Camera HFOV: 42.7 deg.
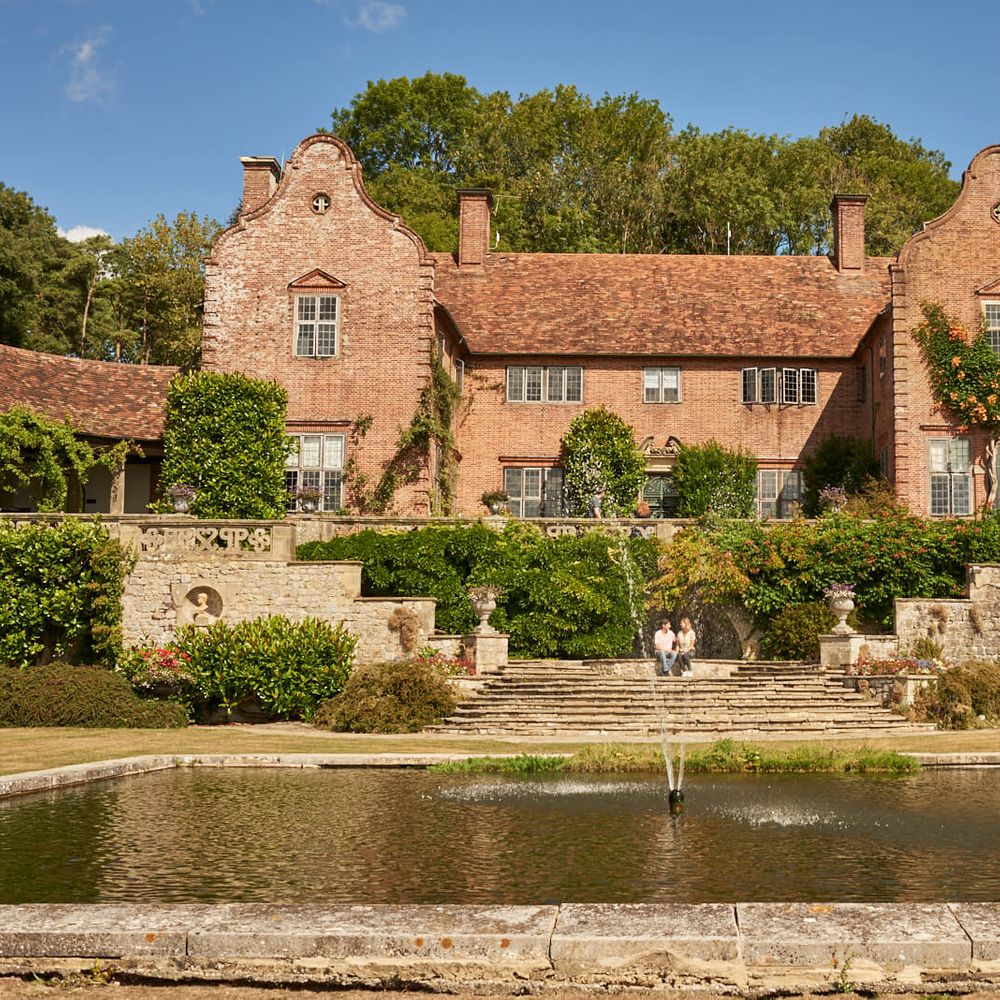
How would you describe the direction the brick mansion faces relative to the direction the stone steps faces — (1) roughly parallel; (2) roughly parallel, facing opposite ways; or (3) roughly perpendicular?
roughly parallel

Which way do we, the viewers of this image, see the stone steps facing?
facing the viewer

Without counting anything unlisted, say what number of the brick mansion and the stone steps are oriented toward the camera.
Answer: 2

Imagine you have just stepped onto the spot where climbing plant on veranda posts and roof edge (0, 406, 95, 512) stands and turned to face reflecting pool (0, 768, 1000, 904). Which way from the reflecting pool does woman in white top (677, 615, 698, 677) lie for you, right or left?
left

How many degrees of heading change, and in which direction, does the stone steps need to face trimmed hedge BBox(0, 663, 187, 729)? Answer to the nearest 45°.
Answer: approximately 90° to its right

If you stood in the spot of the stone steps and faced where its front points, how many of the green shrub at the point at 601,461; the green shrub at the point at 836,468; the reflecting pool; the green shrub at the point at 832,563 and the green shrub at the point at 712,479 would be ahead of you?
1

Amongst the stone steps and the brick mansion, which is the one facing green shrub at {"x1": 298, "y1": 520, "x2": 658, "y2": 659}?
the brick mansion

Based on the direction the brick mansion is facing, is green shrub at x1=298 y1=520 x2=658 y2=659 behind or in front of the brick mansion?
in front

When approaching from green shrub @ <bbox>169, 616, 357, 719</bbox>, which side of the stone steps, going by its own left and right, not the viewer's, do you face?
right

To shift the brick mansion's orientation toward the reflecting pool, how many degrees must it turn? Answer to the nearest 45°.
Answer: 0° — it already faces it

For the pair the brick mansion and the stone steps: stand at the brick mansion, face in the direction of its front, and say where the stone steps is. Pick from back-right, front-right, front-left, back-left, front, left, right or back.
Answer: front

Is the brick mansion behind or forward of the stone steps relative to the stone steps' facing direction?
behind

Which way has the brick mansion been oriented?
toward the camera

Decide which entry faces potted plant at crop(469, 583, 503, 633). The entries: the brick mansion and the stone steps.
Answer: the brick mansion

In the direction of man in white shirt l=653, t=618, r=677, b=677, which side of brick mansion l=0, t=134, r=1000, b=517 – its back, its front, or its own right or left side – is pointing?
front
